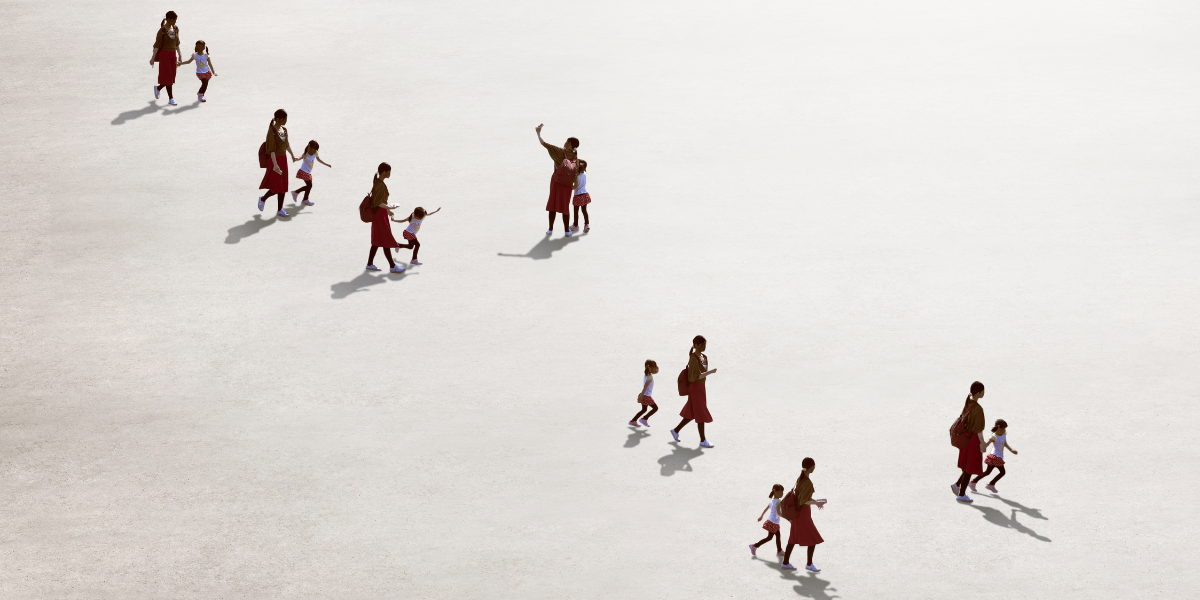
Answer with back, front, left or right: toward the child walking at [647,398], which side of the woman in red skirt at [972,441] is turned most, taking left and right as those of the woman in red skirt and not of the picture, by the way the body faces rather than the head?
back

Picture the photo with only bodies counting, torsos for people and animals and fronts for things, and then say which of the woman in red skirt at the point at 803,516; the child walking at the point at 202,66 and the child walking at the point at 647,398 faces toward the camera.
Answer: the child walking at the point at 202,66

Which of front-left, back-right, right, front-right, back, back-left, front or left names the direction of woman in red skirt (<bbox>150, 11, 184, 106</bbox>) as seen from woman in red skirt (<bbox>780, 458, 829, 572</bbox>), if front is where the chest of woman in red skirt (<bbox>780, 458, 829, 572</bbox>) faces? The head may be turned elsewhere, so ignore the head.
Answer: back-left

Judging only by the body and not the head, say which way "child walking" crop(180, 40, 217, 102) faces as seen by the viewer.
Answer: toward the camera

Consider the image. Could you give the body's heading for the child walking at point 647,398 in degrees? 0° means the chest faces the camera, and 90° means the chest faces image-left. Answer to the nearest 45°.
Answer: approximately 270°

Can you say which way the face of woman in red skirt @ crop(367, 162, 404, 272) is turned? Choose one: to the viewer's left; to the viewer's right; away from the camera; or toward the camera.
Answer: to the viewer's right

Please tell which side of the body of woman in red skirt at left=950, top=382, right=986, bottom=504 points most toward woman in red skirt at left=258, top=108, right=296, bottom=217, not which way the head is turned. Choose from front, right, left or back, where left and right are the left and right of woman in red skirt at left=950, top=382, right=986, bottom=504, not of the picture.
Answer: back

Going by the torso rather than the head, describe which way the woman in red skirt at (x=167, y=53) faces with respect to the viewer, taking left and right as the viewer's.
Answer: facing the viewer and to the right of the viewer

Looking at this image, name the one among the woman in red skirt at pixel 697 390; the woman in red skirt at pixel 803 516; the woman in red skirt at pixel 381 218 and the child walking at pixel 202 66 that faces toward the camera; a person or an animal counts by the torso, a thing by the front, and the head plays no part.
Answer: the child walking

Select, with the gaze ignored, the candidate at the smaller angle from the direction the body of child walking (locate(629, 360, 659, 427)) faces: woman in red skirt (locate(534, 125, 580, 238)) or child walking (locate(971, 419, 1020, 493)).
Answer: the child walking

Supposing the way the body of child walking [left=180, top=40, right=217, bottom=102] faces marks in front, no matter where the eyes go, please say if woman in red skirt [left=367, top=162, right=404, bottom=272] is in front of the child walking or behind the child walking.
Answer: in front

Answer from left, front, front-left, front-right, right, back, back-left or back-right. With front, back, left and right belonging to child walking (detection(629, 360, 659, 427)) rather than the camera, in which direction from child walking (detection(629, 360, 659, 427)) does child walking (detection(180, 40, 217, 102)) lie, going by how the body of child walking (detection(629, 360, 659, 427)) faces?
back-left

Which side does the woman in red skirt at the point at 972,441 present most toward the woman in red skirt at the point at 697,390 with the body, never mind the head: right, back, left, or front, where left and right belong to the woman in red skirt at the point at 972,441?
back

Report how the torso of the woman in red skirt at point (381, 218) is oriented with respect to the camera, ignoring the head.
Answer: to the viewer's right

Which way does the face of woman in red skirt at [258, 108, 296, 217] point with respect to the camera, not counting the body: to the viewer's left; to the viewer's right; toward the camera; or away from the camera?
to the viewer's right

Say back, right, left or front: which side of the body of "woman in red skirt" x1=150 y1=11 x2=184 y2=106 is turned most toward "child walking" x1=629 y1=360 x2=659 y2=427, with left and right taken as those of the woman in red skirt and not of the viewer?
front
